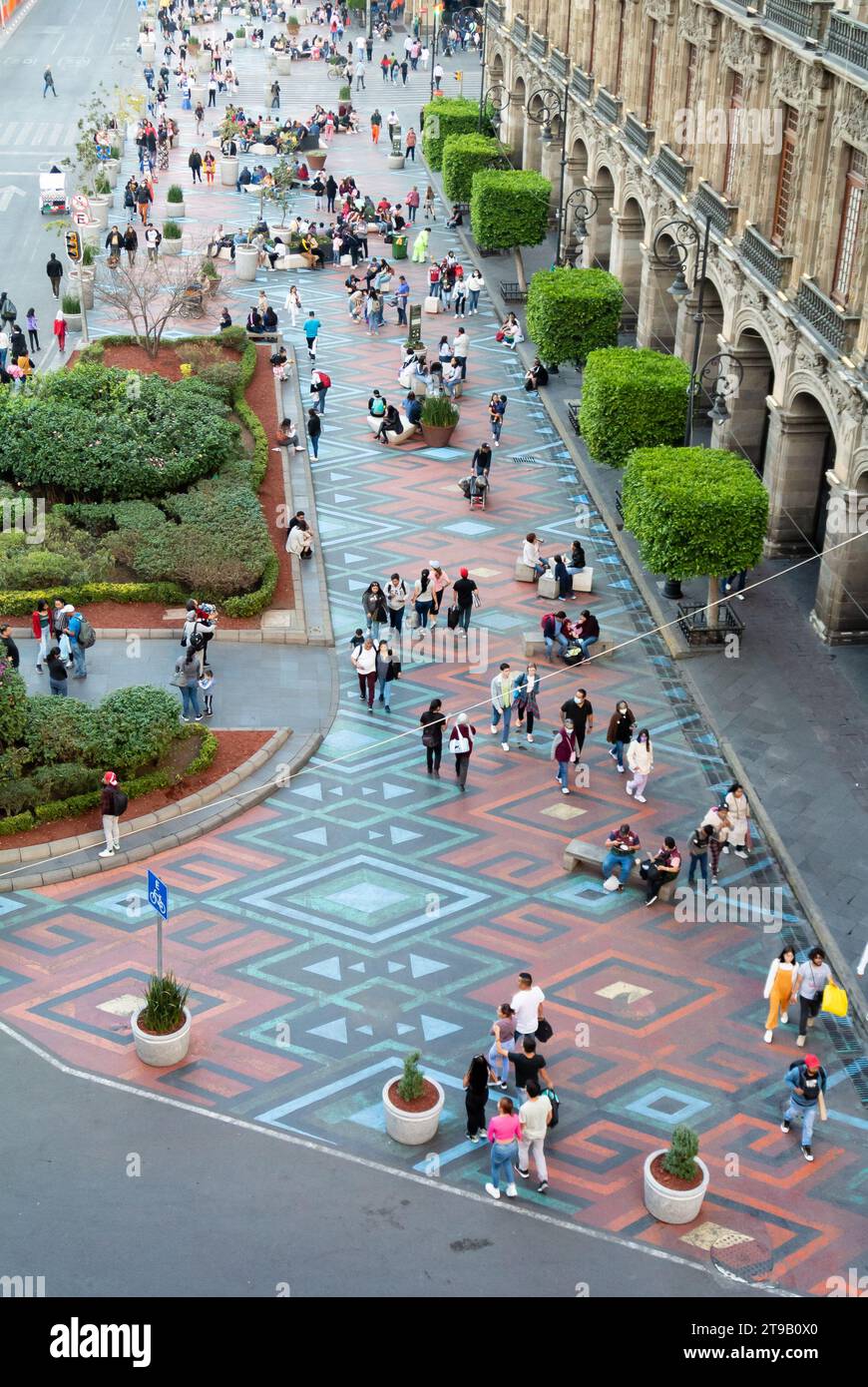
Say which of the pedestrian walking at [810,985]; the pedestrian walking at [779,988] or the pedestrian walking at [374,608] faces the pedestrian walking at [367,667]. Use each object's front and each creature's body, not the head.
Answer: the pedestrian walking at [374,608]

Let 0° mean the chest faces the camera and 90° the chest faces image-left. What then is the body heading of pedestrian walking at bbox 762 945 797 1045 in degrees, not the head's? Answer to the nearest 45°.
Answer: approximately 0°

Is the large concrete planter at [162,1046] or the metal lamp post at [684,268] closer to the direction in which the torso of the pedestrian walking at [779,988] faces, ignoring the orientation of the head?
the large concrete planter

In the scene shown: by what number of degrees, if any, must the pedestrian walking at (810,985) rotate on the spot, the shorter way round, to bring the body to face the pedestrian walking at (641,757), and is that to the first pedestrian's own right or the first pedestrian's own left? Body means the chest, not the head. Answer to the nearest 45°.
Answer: approximately 135° to the first pedestrian's own right

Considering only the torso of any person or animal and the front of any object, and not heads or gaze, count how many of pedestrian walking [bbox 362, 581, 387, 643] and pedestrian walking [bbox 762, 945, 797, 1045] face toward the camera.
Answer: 2

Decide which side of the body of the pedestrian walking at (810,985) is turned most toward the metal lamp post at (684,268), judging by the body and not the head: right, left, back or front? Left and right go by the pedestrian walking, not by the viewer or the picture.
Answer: back

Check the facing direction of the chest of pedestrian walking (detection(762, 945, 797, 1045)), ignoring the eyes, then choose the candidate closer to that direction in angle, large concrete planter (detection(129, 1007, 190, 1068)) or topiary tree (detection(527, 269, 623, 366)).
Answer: the large concrete planter
